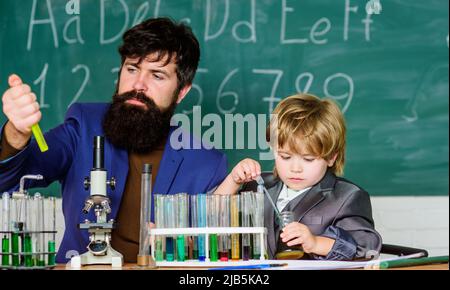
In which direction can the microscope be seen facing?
toward the camera
